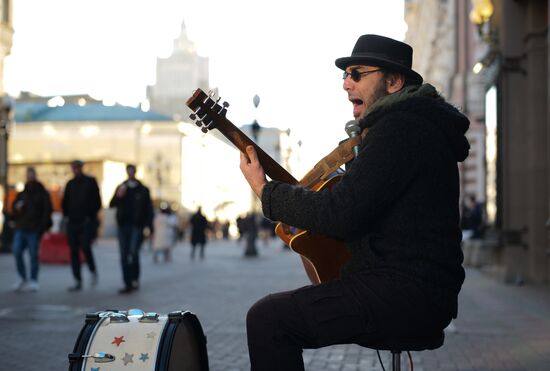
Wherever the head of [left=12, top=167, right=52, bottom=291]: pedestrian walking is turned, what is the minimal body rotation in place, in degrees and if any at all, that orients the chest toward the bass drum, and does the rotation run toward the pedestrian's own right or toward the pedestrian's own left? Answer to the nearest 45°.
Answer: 0° — they already face it

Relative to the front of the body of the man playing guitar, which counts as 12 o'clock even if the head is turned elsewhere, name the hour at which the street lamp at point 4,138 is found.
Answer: The street lamp is roughly at 2 o'clock from the man playing guitar.

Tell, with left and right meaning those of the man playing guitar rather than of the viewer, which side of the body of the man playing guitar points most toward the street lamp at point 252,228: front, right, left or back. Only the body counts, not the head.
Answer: right

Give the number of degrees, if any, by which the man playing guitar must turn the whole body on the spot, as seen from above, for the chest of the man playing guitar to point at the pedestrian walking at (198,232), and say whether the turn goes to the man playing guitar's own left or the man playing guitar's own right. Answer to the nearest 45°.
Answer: approximately 90° to the man playing guitar's own right

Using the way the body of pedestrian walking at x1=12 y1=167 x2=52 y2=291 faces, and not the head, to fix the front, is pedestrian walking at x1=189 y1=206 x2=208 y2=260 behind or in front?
behind

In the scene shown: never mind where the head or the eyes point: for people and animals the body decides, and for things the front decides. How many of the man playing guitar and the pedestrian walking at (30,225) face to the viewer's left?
1

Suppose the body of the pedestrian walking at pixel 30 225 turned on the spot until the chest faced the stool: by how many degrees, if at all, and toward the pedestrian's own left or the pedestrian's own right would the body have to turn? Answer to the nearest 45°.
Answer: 0° — they already face it

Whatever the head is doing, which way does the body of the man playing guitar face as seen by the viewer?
to the viewer's left

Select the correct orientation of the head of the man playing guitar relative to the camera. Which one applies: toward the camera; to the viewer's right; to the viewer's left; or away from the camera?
to the viewer's left
